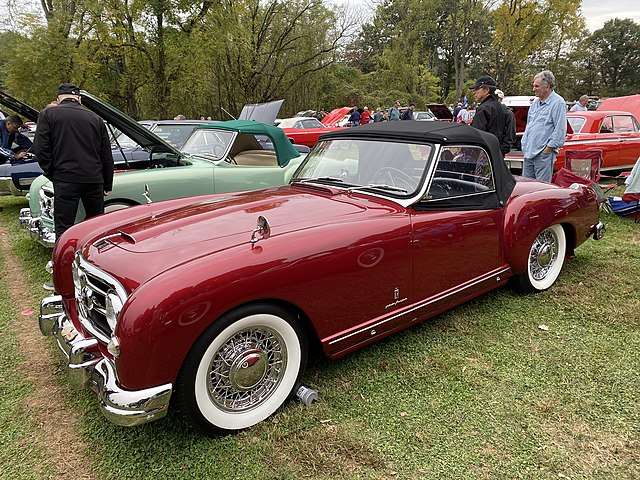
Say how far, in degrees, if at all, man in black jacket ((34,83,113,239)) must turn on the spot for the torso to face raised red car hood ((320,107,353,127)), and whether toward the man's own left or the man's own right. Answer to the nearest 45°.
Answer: approximately 45° to the man's own right

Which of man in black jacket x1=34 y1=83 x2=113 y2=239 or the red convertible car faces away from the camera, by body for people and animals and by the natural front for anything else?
the man in black jacket

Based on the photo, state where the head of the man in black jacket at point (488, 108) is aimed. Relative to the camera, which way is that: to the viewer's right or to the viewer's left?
to the viewer's left

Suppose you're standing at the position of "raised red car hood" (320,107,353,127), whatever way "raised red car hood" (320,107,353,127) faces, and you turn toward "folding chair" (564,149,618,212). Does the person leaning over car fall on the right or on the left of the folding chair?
right

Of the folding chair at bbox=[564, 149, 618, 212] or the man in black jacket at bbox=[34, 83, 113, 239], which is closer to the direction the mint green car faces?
the man in black jacket

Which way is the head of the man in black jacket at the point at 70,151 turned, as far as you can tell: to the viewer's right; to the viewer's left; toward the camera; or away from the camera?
away from the camera

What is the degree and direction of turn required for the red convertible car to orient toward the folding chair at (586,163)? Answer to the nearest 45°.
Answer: approximately 180°

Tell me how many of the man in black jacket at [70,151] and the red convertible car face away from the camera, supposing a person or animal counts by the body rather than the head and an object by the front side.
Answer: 1

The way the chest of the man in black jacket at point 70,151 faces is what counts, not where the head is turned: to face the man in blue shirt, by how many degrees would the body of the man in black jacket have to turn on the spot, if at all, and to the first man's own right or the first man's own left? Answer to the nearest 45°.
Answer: approximately 90° to the first man's own right

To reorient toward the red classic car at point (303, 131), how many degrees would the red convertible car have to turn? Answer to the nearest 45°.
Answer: approximately 135° to its right

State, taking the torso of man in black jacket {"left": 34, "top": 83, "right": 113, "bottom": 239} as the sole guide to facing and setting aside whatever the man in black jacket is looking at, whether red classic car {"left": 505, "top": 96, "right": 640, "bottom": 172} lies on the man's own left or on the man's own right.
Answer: on the man's own right

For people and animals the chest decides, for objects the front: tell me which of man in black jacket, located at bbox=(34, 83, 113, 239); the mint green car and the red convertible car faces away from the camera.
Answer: the man in black jacket

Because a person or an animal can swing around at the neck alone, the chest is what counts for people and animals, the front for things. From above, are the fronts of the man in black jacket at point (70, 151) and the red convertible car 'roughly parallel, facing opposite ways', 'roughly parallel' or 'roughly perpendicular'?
roughly perpendicular

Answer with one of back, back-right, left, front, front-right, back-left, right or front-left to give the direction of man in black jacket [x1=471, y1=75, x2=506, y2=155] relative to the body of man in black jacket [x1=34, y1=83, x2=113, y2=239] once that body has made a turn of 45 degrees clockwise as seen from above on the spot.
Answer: front-right

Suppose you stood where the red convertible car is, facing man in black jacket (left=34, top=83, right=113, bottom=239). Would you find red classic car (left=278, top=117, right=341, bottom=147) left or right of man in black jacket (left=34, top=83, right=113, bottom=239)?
right
